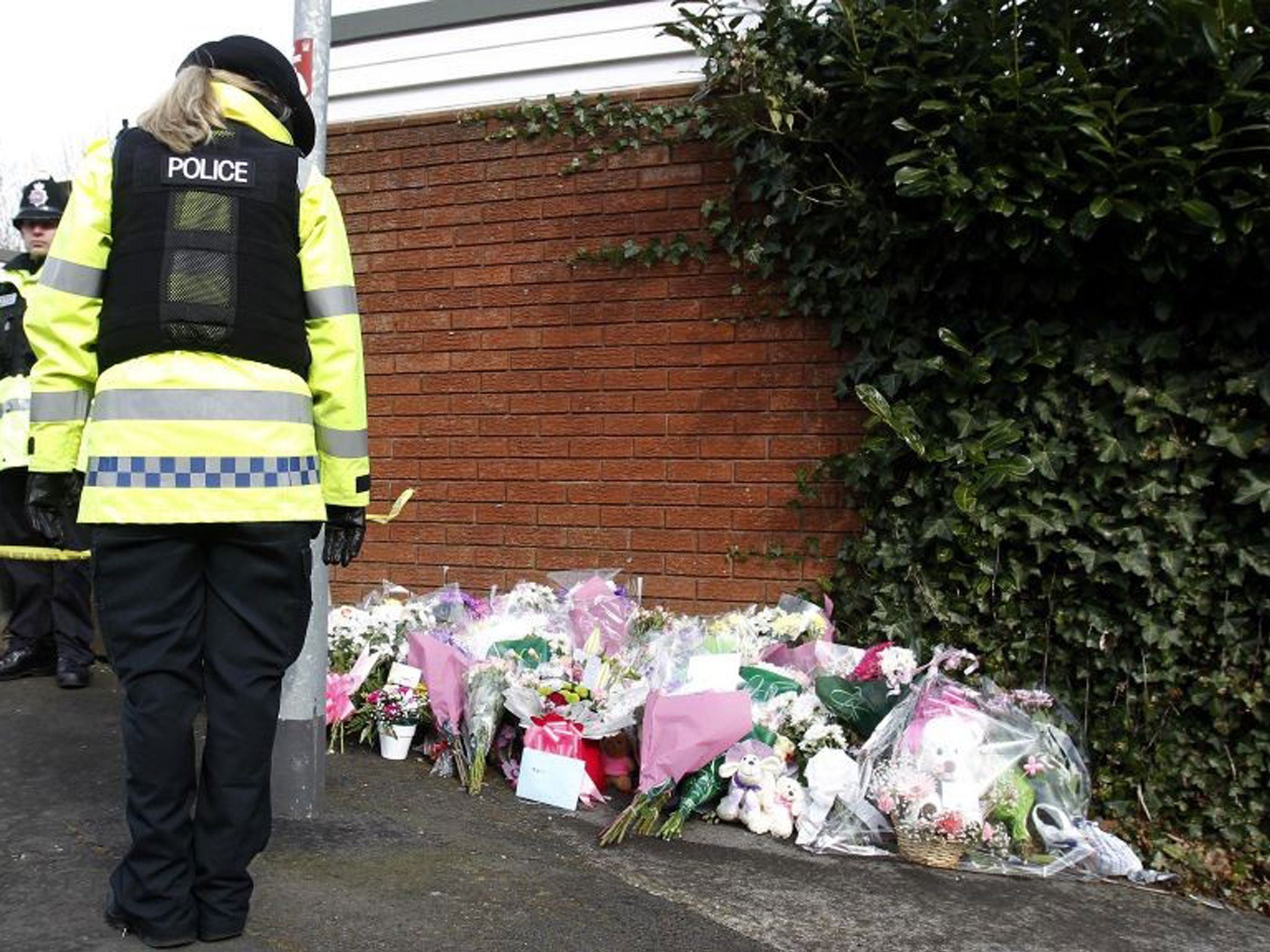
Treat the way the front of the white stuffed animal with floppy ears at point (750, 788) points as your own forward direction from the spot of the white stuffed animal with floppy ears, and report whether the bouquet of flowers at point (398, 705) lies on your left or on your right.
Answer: on your right

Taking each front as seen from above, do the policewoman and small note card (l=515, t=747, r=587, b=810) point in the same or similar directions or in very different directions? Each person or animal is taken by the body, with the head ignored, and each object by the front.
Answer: very different directions

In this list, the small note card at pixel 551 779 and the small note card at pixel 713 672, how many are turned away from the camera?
0

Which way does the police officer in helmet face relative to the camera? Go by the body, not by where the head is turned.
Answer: toward the camera

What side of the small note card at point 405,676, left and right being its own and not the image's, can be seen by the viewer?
front

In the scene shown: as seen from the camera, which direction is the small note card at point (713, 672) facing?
toward the camera

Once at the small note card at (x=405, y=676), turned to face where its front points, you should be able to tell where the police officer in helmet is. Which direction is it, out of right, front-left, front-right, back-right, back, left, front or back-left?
back-right

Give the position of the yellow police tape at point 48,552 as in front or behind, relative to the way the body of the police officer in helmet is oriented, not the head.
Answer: in front

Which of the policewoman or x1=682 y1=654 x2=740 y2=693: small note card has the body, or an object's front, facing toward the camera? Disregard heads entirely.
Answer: the small note card

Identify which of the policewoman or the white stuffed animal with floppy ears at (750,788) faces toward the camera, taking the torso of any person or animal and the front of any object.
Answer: the white stuffed animal with floppy ears

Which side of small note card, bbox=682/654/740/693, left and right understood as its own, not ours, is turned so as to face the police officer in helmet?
right

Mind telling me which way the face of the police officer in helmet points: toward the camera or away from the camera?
toward the camera

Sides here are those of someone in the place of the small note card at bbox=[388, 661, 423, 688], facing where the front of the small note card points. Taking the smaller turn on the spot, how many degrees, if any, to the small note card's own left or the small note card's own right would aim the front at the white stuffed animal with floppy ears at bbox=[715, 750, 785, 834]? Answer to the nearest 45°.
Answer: approximately 45° to the small note card's own left

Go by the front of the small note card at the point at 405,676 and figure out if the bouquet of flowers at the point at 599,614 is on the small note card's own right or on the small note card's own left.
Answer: on the small note card's own left
